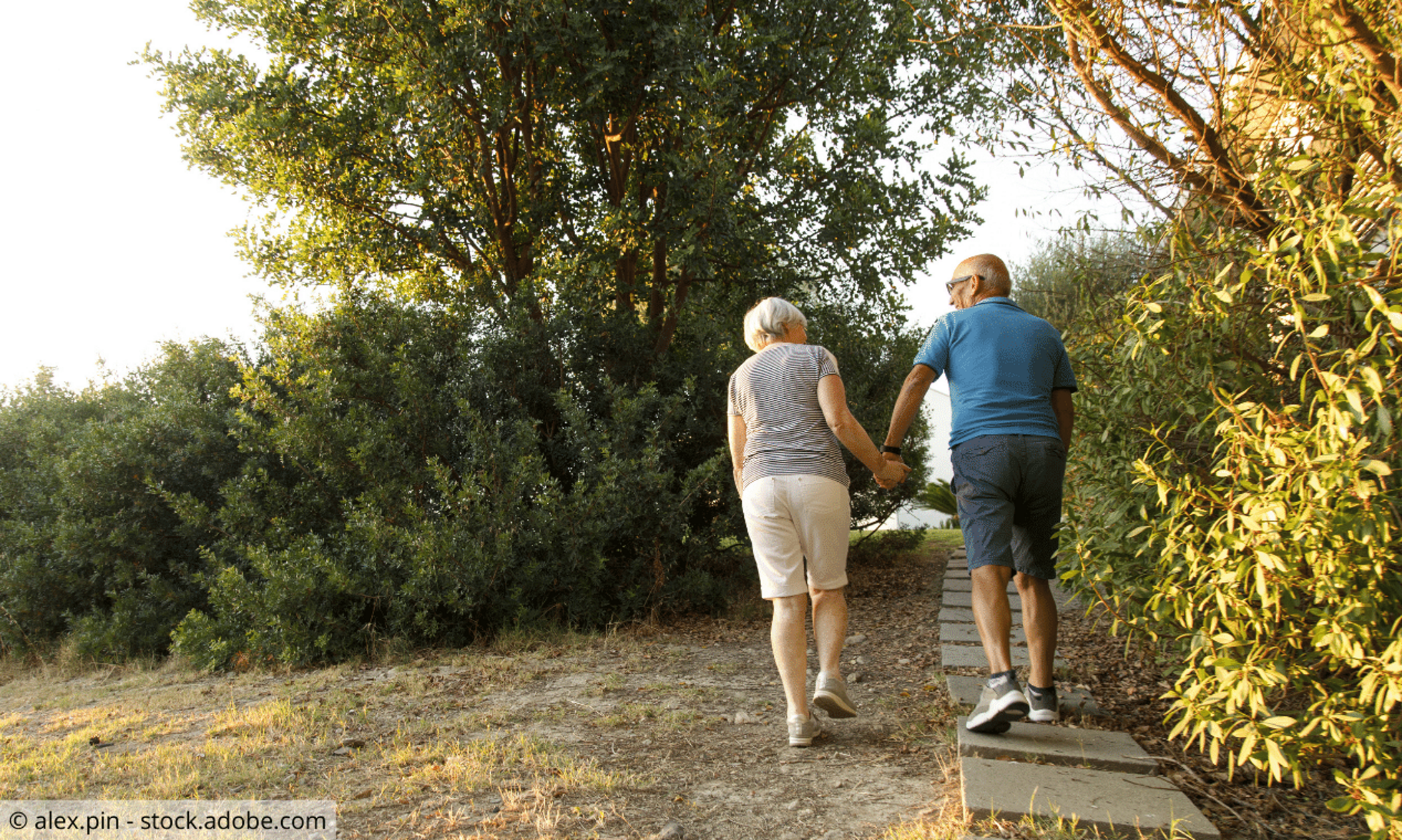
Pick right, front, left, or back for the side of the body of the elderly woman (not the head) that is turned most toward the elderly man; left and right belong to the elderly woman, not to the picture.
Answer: right

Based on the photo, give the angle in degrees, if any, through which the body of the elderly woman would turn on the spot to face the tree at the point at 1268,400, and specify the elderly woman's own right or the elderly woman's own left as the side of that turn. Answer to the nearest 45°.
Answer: approximately 135° to the elderly woman's own right

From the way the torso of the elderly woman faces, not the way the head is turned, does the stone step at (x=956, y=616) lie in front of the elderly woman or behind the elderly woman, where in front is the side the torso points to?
in front

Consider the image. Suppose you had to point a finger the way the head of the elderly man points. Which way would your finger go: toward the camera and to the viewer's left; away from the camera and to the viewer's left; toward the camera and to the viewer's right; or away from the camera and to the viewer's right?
away from the camera and to the viewer's left

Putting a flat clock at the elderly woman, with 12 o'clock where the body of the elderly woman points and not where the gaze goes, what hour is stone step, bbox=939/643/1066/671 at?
The stone step is roughly at 1 o'clock from the elderly woman.

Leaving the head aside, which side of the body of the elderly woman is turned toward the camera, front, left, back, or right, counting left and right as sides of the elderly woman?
back

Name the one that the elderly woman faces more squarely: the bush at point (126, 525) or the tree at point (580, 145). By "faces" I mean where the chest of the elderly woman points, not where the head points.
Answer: the tree

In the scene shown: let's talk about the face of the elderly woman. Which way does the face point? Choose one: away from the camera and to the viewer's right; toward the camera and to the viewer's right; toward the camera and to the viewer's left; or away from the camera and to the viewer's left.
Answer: away from the camera and to the viewer's right

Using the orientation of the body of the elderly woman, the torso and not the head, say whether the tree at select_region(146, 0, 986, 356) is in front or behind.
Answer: in front

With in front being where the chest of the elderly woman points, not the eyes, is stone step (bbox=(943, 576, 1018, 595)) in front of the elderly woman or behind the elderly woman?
in front
